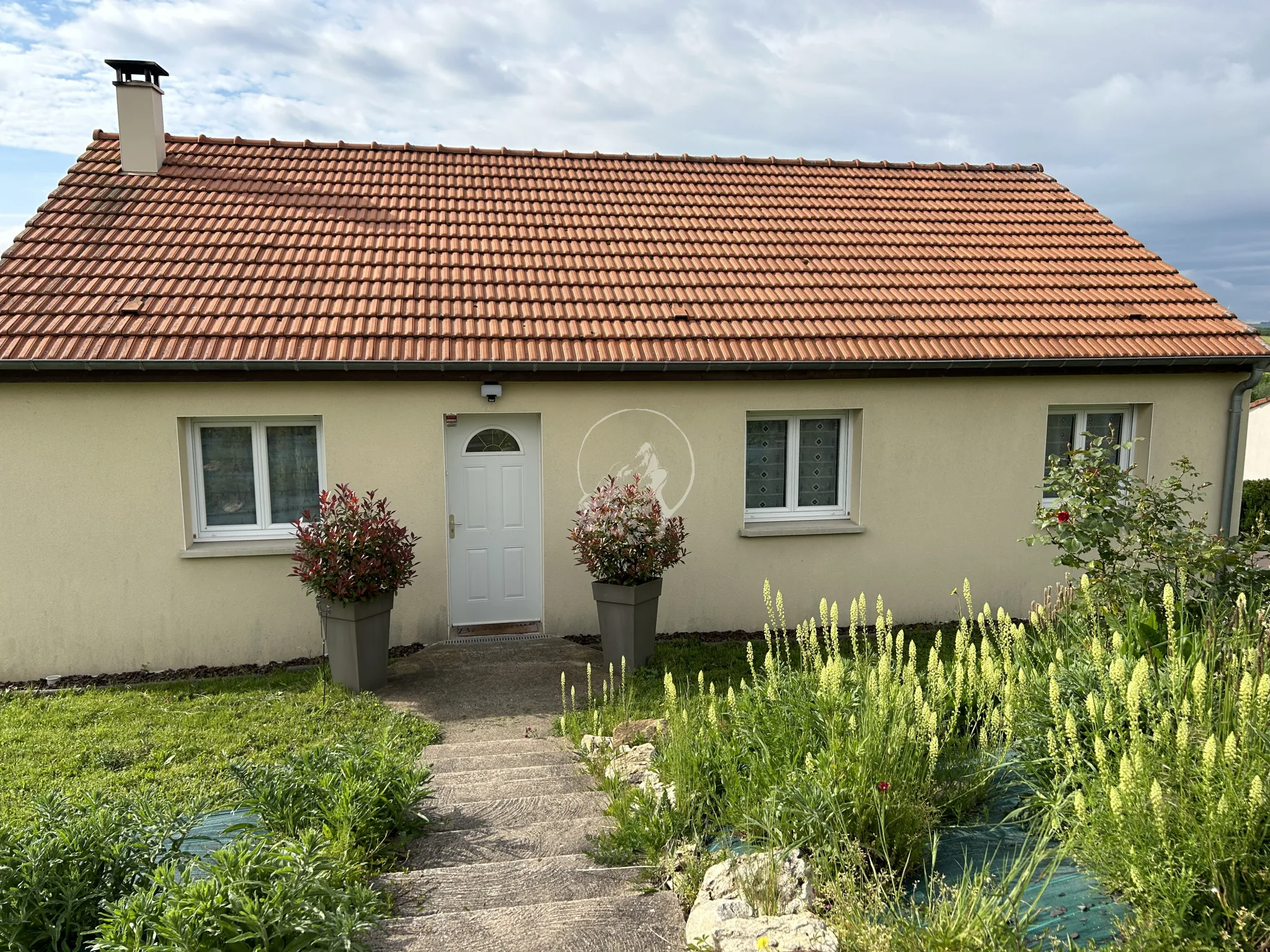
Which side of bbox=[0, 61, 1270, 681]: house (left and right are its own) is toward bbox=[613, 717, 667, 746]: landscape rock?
front

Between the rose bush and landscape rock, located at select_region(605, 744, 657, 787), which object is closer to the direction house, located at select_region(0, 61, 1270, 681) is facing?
the landscape rock

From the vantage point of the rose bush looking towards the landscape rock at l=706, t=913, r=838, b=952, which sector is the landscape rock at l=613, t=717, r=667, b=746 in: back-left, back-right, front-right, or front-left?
front-right

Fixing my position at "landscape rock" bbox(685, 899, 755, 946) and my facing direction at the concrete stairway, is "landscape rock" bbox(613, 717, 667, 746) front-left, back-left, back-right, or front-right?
front-right

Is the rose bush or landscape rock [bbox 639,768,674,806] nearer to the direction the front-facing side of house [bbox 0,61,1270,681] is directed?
the landscape rock

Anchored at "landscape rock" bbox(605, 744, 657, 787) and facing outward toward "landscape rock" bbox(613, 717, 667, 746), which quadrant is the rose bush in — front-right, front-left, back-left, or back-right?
front-right

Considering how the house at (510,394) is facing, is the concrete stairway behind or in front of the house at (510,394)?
in front

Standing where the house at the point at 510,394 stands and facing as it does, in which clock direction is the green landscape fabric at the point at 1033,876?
The green landscape fabric is roughly at 11 o'clock from the house.

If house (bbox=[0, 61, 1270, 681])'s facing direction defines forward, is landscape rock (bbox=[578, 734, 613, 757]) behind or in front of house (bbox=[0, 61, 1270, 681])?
in front

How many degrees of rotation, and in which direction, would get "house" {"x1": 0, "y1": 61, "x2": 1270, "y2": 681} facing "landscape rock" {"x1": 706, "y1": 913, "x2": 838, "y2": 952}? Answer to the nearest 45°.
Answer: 0° — it already faces it

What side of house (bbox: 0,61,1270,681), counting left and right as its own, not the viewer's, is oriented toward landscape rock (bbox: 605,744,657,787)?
front

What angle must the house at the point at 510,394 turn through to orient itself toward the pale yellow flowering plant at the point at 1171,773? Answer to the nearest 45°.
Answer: approximately 45° to its left

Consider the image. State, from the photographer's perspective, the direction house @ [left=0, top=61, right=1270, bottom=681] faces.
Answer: facing the viewer
